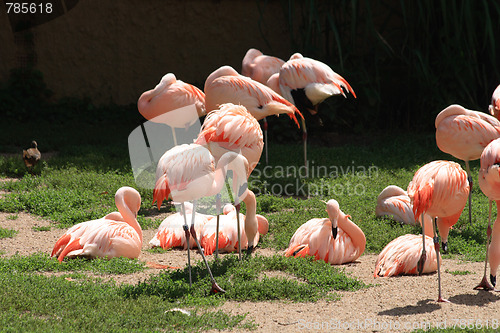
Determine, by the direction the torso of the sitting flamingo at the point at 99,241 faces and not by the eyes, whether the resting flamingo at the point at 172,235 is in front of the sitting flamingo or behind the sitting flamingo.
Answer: in front

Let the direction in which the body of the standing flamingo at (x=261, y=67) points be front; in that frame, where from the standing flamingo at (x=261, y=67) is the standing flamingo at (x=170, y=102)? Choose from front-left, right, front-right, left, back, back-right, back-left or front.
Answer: front-left

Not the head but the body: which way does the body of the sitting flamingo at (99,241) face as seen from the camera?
to the viewer's right

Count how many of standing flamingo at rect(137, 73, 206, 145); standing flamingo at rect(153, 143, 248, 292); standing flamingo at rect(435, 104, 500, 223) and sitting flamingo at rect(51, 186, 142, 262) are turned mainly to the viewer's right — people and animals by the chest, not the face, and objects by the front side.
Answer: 2

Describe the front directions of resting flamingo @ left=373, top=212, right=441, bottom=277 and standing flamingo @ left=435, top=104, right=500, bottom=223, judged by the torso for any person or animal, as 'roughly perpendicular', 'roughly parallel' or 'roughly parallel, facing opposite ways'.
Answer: roughly parallel, facing opposite ways

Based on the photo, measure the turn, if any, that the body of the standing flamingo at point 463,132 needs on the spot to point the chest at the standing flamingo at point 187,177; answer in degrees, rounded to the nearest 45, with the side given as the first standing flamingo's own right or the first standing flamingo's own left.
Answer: approximately 45° to the first standing flamingo's own left

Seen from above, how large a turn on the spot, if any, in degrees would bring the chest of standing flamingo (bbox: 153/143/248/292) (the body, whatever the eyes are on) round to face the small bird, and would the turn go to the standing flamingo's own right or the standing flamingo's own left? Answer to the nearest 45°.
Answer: approximately 135° to the standing flamingo's own left

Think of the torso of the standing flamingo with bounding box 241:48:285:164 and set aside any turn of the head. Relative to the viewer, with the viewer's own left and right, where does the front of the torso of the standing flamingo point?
facing to the left of the viewer

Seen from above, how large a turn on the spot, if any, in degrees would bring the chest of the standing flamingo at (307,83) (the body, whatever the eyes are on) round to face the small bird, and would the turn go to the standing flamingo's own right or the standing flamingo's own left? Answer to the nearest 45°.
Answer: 0° — it already faces it

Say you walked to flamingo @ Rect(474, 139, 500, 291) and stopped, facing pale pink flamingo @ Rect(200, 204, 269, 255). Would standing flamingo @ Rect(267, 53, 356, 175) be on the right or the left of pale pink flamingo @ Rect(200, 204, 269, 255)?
right

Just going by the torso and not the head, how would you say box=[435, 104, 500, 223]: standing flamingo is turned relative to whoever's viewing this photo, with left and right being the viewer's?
facing to the left of the viewer

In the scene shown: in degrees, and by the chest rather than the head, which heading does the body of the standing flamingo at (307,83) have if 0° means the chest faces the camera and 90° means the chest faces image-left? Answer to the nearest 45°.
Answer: approximately 90°

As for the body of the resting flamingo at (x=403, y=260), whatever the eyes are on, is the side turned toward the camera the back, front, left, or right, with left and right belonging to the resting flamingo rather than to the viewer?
right

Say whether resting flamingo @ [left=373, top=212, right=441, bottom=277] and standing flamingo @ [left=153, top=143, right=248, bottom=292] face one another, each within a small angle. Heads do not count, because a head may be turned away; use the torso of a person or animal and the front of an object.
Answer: no

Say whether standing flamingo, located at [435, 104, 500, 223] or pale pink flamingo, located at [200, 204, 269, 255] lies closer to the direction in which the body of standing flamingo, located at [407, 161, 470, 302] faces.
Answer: the standing flamingo

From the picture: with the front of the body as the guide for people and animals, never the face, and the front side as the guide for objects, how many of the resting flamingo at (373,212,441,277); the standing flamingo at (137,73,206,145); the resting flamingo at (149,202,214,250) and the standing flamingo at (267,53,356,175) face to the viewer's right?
2

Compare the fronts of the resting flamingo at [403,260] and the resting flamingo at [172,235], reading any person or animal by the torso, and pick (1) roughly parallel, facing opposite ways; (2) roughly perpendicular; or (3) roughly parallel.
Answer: roughly parallel

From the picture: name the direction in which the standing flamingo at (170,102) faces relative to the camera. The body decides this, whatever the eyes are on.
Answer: to the viewer's left

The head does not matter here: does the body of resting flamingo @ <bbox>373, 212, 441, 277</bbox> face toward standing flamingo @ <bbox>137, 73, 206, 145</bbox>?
no

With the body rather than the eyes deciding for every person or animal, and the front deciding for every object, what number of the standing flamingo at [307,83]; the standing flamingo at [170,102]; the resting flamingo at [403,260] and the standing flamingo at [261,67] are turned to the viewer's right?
1
